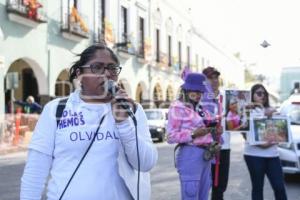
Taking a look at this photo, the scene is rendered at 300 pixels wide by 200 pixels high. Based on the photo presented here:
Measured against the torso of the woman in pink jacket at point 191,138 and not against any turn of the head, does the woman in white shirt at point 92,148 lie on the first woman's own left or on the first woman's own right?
on the first woman's own right

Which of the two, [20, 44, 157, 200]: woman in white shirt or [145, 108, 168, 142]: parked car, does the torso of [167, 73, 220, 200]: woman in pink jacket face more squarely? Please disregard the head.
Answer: the woman in white shirt

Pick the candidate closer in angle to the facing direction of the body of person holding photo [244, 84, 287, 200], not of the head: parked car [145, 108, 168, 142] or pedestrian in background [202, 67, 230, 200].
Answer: the pedestrian in background

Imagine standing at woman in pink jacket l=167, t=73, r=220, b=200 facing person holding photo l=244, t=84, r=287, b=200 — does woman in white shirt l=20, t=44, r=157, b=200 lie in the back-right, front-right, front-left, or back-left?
back-right

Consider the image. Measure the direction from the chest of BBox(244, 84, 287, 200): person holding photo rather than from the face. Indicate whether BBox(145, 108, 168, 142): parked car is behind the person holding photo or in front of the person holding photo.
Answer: behind

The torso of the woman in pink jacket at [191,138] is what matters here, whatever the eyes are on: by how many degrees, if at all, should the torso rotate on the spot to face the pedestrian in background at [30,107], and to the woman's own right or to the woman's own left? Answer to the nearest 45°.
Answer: approximately 180°

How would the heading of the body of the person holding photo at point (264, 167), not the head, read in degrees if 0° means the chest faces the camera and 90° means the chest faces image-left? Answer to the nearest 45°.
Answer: approximately 0°
